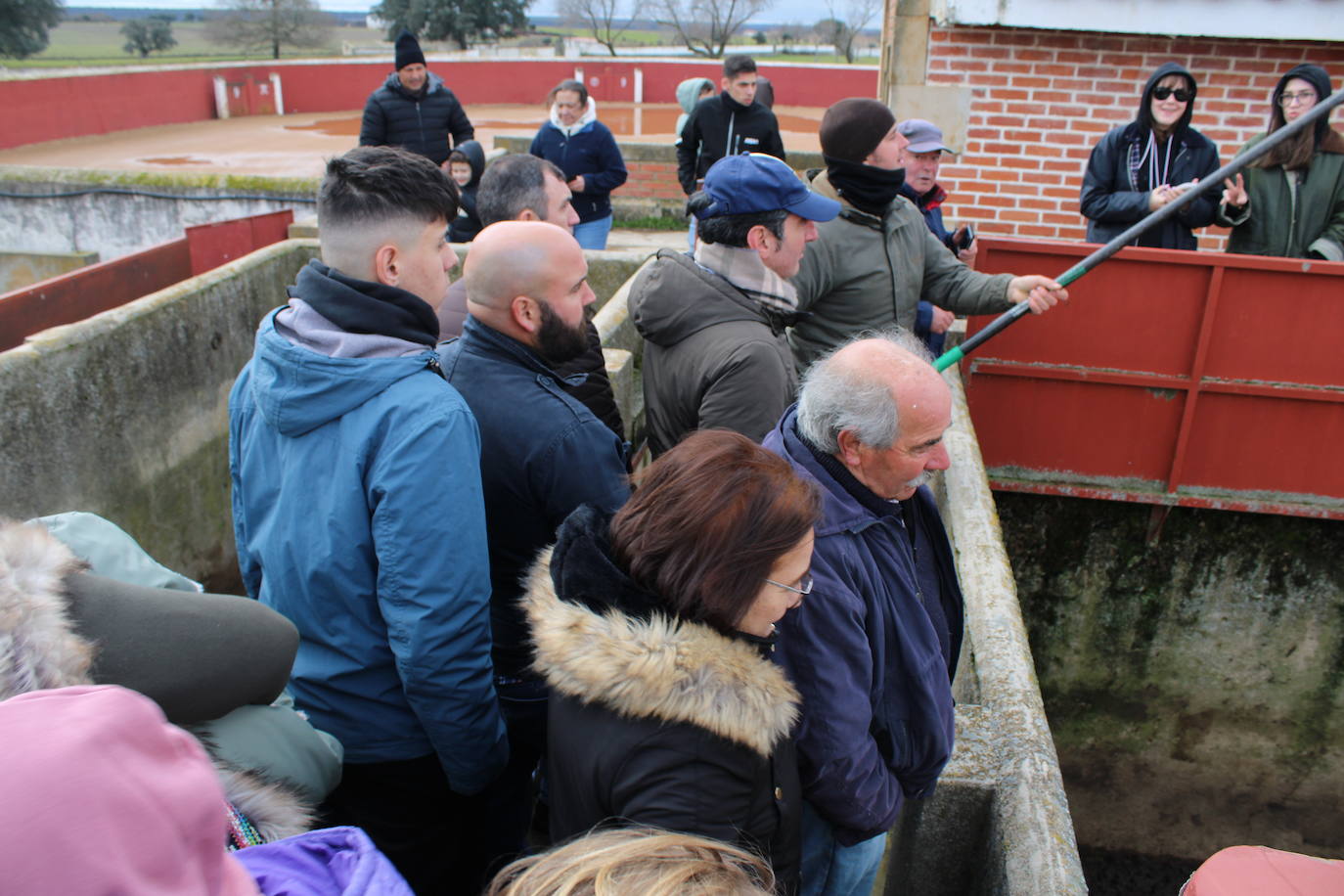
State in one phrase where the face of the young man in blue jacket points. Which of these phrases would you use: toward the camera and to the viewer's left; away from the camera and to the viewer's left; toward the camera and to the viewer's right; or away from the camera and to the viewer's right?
away from the camera and to the viewer's right

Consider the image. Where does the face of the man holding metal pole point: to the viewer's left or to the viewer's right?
to the viewer's right

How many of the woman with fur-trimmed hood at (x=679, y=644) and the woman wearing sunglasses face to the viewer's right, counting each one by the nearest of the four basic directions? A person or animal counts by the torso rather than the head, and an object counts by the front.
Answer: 1

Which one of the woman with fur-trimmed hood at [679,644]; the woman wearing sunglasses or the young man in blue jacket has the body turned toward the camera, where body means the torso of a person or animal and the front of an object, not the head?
the woman wearing sunglasses

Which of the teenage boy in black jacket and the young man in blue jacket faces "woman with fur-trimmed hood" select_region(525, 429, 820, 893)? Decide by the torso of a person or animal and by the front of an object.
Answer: the teenage boy in black jacket

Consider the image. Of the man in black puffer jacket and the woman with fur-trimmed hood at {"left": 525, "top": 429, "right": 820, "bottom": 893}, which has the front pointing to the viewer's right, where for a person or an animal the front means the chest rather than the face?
the woman with fur-trimmed hood

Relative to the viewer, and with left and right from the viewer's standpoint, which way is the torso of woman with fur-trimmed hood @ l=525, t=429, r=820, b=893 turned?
facing to the right of the viewer

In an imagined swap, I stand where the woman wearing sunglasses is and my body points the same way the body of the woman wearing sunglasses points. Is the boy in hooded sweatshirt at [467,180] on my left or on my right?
on my right

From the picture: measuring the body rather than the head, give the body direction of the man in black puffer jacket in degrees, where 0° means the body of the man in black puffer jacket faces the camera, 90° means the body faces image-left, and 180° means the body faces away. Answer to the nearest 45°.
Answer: approximately 0°

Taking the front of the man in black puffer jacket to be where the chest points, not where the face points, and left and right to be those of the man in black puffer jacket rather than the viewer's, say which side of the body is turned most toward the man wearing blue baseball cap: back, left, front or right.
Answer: front

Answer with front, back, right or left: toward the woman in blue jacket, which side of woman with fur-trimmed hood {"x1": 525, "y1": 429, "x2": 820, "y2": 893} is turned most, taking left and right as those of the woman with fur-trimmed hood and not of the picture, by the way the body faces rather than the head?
left

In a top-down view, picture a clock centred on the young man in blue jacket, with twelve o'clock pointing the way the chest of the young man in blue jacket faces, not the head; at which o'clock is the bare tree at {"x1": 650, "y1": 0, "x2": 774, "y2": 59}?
The bare tree is roughly at 11 o'clock from the young man in blue jacket.

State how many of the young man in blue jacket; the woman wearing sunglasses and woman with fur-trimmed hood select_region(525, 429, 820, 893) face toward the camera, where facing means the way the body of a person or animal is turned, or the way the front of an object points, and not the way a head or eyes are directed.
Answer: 1

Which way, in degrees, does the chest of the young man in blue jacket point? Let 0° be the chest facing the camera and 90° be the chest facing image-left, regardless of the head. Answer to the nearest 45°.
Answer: approximately 225°

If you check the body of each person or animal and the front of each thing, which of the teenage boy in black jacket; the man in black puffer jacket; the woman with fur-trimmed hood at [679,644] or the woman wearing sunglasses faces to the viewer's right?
the woman with fur-trimmed hood

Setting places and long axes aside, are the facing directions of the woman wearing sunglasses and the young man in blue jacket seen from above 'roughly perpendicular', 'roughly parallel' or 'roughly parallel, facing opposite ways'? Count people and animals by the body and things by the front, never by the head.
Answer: roughly parallel, facing opposite ways

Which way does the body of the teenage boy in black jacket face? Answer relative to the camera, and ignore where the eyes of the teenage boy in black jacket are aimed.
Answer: toward the camera

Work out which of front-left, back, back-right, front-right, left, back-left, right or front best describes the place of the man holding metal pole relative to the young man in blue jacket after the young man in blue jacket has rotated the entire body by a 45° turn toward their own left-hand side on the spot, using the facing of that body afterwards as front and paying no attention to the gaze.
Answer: front-right

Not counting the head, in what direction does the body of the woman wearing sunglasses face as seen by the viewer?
toward the camera

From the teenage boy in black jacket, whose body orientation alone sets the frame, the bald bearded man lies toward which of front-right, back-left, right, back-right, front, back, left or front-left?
front

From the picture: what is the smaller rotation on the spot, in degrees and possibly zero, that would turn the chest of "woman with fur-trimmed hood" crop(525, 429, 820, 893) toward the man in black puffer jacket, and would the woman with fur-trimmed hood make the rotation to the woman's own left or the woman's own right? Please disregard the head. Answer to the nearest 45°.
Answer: approximately 90° to the woman's own left
